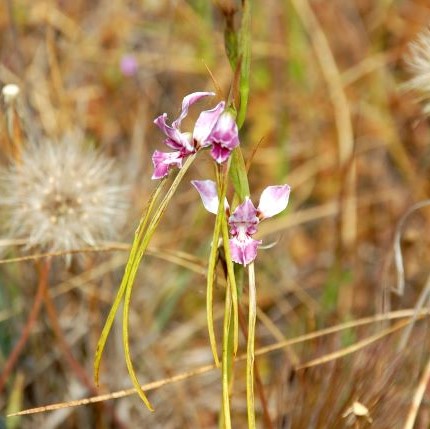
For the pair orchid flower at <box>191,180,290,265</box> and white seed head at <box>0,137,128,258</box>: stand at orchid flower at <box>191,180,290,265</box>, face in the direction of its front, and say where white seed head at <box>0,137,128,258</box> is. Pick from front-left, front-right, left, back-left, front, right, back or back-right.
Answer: back-right

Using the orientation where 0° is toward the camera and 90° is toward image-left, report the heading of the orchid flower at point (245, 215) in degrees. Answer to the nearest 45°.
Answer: approximately 0°

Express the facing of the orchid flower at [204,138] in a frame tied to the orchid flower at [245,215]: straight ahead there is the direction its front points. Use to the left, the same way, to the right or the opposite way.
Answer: to the right

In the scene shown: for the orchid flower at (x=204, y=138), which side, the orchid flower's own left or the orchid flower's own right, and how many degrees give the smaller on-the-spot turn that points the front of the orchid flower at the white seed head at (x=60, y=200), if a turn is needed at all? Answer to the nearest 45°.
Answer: approximately 45° to the orchid flower's own right

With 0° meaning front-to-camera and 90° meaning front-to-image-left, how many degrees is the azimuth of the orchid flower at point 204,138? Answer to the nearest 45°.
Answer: approximately 90°

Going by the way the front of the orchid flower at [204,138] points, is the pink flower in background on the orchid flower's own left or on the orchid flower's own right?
on the orchid flower's own right
